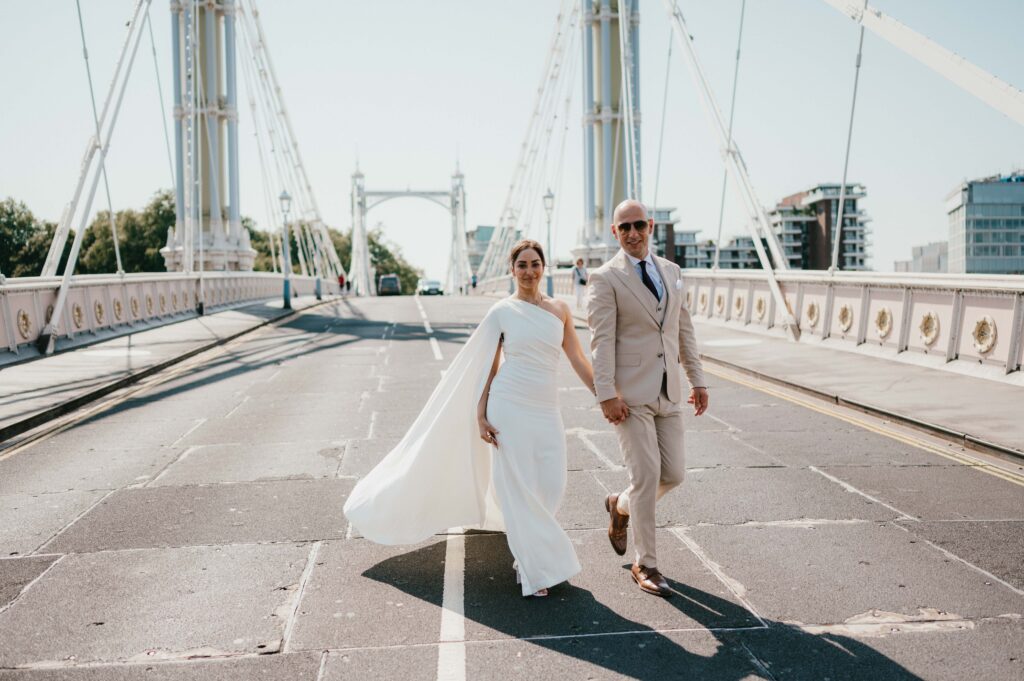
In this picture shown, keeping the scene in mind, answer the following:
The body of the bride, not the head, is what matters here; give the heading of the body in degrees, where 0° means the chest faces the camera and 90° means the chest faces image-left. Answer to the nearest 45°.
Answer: approximately 0°

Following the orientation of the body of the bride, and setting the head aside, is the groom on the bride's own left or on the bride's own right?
on the bride's own left
